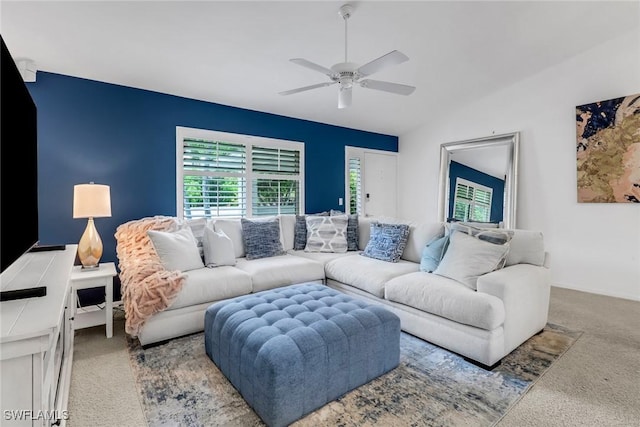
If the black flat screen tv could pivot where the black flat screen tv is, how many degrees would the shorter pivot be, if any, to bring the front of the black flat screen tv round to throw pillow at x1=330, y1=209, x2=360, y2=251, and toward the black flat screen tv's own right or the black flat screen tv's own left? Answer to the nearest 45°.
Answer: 0° — it already faces it

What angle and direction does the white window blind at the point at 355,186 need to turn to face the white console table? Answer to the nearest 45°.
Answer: approximately 45° to its right

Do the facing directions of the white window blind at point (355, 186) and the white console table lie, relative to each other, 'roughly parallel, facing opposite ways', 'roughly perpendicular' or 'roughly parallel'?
roughly perpendicular

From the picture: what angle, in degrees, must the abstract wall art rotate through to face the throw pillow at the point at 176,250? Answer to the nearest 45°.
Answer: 0° — it already faces it

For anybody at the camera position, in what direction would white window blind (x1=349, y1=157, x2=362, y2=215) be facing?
facing the viewer and to the right of the viewer

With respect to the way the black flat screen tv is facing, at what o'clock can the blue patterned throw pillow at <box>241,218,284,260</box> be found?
The blue patterned throw pillow is roughly at 11 o'clock from the black flat screen tv.

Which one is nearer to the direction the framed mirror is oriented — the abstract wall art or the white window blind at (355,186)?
the white window blind

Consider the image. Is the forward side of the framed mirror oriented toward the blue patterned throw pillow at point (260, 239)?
yes

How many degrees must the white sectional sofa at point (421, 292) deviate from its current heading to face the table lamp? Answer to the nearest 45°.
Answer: approximately 90° to its right

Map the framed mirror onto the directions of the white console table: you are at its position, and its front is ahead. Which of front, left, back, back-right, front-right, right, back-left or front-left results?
front

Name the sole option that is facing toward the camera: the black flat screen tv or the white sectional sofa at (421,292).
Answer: the white sectional sofa

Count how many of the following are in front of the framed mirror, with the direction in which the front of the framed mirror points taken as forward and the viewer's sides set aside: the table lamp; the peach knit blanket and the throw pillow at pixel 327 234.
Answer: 3

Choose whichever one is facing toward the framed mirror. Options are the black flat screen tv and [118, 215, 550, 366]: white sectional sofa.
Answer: the black flat screen tv

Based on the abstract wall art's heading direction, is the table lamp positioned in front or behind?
in front

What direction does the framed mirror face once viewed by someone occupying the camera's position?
facing the viewer and to the left of the viewer

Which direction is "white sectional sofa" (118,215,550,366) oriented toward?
toward the camera

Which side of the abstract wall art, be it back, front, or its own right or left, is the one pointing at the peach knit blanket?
front
